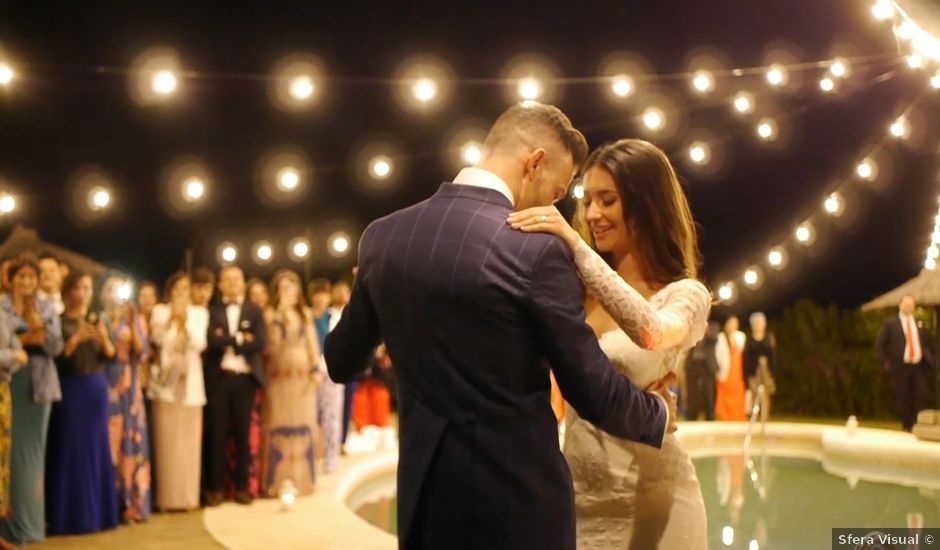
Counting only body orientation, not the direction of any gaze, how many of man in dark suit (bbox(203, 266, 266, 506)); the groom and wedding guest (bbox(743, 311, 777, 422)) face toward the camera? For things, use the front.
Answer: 2

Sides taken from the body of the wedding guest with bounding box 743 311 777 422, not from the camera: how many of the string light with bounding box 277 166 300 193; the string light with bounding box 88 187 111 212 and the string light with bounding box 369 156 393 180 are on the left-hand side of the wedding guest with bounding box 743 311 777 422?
0

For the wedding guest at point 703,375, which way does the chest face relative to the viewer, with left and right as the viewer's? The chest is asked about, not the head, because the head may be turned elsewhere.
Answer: facing the viewer and to the left of the viewer

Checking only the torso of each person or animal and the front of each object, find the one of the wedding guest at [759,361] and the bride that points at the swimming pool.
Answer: the wedding guest

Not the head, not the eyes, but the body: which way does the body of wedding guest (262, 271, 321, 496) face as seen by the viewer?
toward the camera

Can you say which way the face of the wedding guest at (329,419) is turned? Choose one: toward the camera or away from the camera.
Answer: toward the camera

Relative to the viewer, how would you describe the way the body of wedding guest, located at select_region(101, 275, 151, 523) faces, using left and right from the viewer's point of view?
facing the viewer and to the right of the viewer

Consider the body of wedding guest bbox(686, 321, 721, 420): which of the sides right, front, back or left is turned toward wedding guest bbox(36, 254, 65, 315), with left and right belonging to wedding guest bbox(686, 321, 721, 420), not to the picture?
front

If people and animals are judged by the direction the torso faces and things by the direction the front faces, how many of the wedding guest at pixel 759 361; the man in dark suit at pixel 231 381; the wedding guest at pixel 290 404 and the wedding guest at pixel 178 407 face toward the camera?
4

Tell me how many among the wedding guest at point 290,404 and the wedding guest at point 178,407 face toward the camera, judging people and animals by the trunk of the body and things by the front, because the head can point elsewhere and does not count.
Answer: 2

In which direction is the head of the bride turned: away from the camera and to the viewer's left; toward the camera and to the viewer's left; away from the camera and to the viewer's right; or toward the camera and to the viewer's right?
toward the camera and to the viewer's left

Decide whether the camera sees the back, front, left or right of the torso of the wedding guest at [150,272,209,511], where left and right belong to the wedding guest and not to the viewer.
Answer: front

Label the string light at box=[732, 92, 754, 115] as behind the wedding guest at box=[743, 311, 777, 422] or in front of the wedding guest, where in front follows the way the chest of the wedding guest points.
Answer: in front

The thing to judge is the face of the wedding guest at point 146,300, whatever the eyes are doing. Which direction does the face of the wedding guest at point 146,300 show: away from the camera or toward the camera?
toward the camera

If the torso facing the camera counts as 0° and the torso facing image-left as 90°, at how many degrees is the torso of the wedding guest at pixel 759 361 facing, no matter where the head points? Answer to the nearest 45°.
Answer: approximately 0°

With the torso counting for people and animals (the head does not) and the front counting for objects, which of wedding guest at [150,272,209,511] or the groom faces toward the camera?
the wedding guest

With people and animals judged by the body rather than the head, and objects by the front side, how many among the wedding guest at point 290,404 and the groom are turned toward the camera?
1

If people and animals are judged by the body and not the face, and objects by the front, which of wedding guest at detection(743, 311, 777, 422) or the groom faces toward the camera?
the wedding guest

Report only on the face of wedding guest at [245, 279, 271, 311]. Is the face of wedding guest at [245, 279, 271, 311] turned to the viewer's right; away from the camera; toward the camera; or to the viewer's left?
toward the camera

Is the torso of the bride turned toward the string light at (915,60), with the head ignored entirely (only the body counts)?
no

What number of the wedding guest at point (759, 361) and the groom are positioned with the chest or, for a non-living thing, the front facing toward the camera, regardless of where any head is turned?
1
